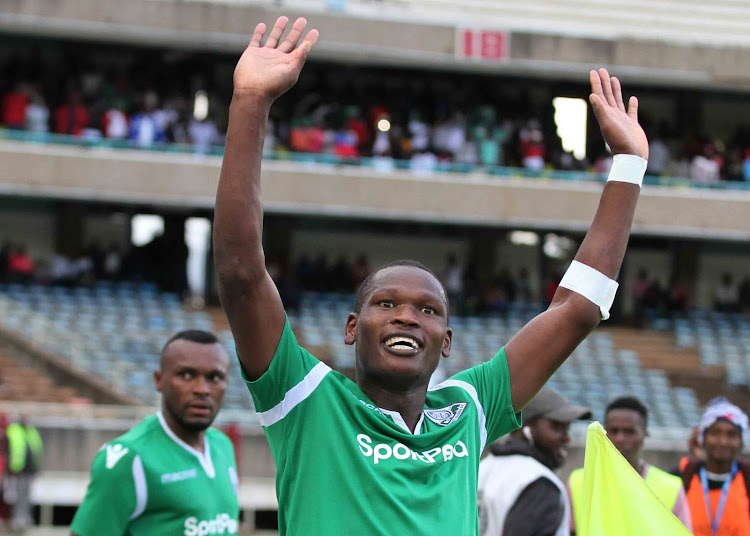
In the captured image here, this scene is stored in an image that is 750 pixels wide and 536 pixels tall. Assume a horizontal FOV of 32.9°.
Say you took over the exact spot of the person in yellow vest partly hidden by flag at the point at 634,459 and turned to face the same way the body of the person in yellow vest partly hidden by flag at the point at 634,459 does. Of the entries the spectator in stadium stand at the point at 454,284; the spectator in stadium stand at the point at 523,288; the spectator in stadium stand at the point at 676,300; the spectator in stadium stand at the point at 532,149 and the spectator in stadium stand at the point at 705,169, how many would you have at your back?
5

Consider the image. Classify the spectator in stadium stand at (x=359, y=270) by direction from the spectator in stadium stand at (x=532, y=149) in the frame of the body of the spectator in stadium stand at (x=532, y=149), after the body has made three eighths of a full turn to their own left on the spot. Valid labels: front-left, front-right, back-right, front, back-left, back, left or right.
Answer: back

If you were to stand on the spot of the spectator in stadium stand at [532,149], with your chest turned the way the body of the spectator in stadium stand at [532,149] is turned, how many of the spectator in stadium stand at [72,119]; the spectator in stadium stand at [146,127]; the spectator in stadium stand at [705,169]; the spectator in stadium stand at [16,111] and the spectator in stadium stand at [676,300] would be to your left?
2

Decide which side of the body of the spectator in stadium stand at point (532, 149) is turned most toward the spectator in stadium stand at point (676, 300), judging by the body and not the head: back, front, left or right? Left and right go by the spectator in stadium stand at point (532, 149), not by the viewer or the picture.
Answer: left

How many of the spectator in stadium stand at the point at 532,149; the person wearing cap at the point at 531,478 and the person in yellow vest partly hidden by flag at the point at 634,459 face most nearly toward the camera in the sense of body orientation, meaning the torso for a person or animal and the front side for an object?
2

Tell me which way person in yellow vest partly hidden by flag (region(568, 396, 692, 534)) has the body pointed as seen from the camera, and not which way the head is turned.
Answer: toward the camera

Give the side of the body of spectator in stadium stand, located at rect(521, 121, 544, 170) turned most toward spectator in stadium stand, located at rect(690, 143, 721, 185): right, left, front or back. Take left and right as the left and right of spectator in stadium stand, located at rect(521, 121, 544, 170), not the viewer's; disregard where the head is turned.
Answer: left

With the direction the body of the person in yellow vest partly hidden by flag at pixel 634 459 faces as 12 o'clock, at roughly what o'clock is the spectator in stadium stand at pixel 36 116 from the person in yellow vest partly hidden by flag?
The spectator in stadium stand is roughly at 5 o'clock from the person in yellow vest partly hidden by flag.

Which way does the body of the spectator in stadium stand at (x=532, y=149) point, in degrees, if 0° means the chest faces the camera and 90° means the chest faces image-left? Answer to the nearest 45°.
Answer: approximately 0°
